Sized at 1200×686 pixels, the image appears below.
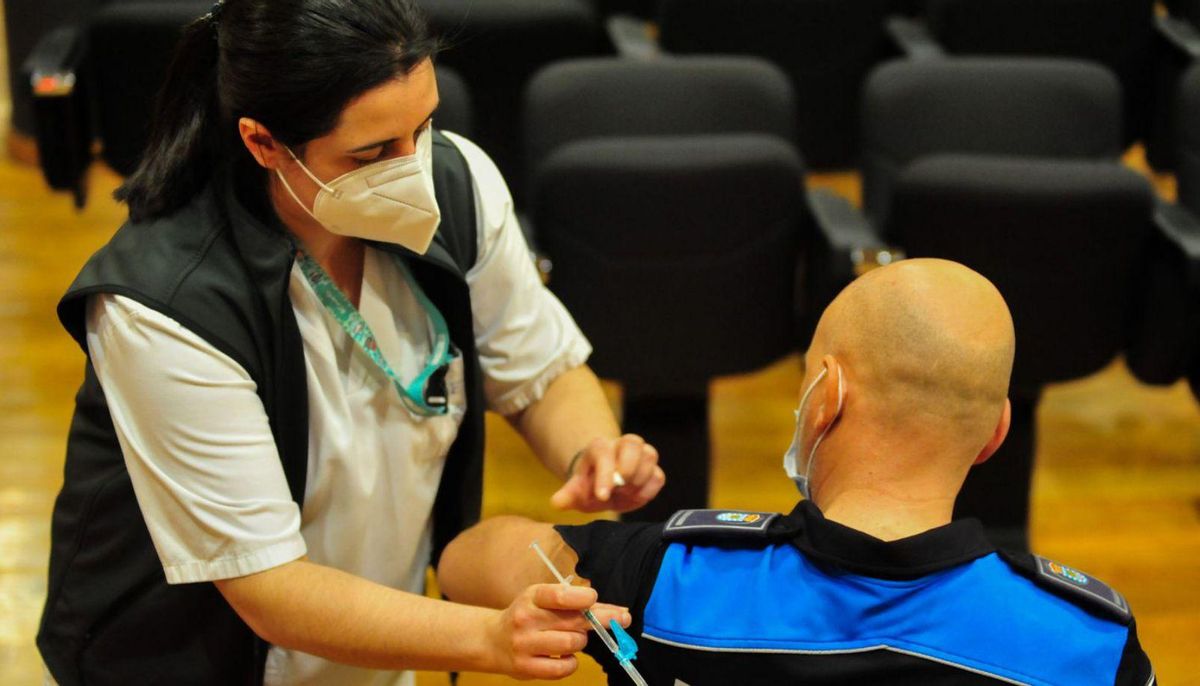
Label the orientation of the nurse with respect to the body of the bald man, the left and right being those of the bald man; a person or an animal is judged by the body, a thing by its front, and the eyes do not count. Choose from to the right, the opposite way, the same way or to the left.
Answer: to the right

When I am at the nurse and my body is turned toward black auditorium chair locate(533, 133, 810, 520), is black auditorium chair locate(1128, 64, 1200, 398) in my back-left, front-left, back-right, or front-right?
front-right

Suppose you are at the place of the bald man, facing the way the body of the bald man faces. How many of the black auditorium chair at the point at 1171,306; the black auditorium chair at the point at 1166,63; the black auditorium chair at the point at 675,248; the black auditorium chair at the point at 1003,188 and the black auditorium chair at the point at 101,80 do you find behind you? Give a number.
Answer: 0

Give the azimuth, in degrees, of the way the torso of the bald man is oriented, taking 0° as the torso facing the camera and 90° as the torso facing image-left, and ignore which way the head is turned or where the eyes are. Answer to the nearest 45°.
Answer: approximately 180°

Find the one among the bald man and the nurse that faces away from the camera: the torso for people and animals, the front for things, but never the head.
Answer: the bald man

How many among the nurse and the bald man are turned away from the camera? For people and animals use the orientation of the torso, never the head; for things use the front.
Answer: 1

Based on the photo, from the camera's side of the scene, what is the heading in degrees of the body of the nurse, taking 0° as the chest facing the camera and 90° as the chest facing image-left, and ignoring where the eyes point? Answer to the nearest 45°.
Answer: approximately 315°

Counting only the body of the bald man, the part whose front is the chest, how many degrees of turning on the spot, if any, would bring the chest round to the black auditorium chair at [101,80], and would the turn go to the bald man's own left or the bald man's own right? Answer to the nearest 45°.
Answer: approximately 45° to the bald man's own left

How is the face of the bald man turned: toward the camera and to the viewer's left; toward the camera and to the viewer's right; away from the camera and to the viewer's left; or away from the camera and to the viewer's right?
away from the camera and to the viewer's left

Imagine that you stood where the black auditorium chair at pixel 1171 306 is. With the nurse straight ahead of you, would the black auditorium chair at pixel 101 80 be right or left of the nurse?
right

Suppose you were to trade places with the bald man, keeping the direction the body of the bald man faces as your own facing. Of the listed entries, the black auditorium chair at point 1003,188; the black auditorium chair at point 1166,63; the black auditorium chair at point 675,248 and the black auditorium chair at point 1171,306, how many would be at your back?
0

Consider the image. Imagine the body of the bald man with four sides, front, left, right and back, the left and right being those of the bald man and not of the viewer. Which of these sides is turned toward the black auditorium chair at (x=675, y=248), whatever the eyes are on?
front

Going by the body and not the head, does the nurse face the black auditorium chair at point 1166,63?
no

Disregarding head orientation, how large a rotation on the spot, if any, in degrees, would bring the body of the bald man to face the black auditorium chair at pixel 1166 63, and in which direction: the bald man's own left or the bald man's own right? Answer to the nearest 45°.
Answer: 0° — they already face it
